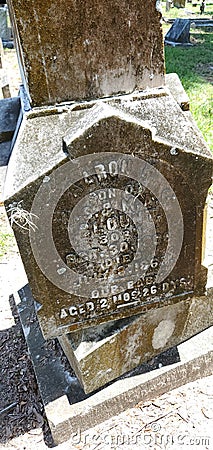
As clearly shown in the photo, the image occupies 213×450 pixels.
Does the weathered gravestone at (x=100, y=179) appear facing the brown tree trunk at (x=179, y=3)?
no

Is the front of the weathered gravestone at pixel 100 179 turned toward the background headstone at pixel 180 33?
no

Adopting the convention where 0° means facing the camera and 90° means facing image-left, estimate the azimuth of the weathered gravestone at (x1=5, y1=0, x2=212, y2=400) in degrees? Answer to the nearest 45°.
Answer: approximately 0°
